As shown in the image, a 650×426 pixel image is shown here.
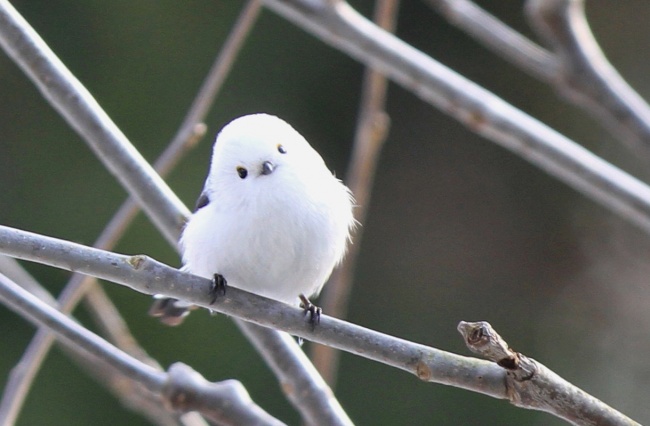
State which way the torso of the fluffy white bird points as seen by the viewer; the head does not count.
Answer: toward the camera
